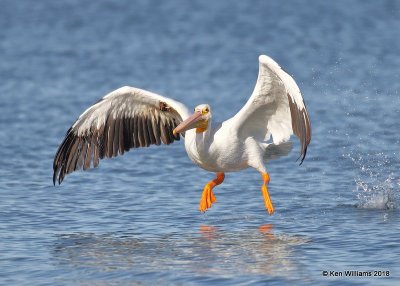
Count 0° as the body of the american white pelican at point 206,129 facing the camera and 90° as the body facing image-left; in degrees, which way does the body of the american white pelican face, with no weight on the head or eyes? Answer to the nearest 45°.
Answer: approximately 45°

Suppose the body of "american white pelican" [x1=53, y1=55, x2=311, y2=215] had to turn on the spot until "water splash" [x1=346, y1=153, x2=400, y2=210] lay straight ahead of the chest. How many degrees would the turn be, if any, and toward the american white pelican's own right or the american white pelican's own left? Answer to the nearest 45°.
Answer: approximately 180°
